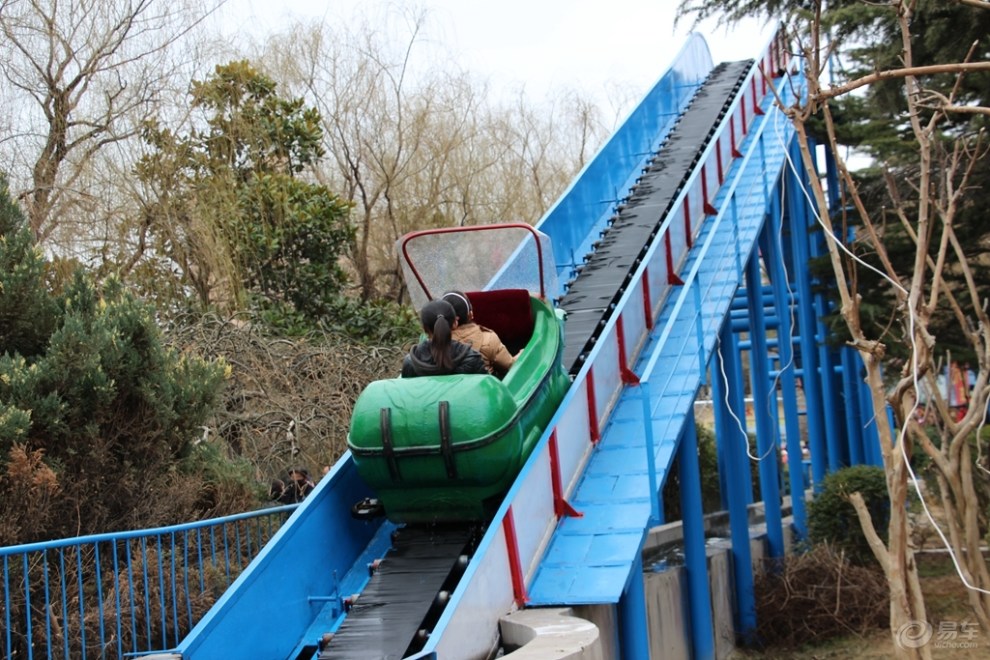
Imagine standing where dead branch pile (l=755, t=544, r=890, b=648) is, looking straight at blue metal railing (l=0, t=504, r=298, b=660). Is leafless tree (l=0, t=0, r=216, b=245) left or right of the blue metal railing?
right

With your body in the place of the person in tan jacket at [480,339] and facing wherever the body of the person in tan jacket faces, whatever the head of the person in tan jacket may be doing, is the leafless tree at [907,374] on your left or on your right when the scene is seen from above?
on your right

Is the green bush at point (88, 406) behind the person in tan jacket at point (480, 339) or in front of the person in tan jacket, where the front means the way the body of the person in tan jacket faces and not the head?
behind

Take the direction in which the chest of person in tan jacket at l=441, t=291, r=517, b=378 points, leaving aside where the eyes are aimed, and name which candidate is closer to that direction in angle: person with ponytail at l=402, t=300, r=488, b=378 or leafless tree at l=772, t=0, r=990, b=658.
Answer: the leafless tree

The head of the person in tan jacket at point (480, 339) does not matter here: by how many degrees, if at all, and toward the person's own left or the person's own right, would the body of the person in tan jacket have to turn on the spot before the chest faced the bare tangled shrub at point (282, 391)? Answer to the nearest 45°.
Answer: approximately 90° to the person's own left

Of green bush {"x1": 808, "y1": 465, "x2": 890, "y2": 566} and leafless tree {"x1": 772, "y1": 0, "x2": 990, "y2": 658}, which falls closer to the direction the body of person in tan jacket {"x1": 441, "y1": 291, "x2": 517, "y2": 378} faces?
the green bush

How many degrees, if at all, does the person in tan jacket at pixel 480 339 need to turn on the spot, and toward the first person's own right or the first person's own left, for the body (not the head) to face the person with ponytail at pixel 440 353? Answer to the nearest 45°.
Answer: approximately 180°

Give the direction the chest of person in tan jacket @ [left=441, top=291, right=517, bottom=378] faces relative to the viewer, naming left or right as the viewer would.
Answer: facing away from the viewer and to the right of the viewer

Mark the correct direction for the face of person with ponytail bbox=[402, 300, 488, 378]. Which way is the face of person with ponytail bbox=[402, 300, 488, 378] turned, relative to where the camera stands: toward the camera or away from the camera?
away from the camera
